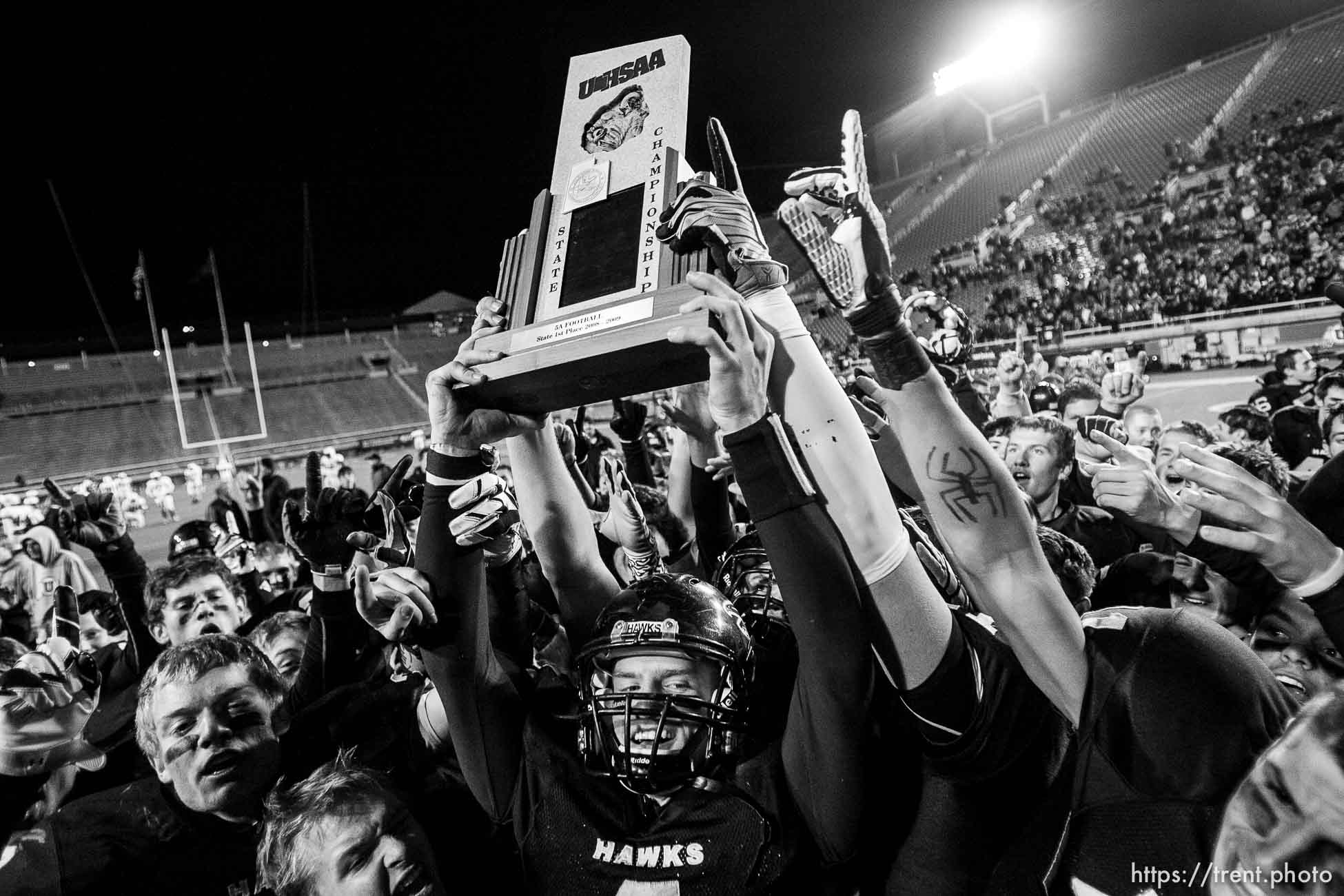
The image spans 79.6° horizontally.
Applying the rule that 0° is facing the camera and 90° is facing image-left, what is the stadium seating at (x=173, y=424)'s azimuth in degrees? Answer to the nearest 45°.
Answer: approximately 0°

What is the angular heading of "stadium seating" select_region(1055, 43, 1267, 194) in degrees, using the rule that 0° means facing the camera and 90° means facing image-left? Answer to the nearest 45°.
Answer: approximately 45°

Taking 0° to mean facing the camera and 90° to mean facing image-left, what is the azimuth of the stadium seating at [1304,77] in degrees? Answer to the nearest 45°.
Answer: approximately 45°

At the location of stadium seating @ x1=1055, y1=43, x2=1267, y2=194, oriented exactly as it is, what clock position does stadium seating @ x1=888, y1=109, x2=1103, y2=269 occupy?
stadium seating @ x1=888, y1=109, x2=1103, y2=269 is roughly at 2 o'clock from stadium seating @ x1=1055, y1=43, x2=1267, y2=194.

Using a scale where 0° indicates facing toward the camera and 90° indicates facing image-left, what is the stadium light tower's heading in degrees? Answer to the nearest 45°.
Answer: approximately 45°

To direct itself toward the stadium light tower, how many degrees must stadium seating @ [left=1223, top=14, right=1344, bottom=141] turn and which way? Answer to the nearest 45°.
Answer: approximately 45° to its right

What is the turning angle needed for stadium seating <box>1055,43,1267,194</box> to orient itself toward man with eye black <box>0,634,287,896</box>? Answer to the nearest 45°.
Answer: approximately 45° to its left

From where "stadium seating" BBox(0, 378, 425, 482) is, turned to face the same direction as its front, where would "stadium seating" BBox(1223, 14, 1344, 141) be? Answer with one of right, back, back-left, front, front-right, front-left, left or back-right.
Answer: front-left
